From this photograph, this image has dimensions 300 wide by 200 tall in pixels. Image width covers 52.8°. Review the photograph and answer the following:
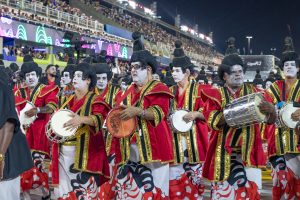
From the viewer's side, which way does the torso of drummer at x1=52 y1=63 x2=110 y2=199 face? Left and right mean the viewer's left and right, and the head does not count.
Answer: facing the viewer and to the left of the viewer

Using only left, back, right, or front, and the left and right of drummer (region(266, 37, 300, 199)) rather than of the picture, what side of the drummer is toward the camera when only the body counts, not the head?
front

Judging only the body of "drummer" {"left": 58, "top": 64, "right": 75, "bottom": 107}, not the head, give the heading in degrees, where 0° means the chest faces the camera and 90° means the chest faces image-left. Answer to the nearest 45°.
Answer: approximately 45°

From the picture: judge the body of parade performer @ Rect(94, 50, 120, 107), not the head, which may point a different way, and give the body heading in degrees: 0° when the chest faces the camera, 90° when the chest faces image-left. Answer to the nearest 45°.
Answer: approximately 45°

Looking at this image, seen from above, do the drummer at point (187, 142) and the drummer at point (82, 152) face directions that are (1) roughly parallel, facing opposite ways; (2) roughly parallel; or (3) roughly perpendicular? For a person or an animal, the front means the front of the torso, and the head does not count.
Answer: roughly parallel

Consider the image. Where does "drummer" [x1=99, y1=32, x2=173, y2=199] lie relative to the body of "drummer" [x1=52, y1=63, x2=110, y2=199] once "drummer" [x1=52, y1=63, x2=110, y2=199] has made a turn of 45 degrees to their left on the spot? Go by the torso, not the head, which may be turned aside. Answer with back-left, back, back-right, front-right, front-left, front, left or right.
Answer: front-left

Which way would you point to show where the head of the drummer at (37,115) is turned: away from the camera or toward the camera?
toward the camera

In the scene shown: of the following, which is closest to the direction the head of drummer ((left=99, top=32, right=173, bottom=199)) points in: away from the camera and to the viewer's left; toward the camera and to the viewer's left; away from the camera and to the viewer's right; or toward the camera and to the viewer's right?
toward the camera and to the viewer's left

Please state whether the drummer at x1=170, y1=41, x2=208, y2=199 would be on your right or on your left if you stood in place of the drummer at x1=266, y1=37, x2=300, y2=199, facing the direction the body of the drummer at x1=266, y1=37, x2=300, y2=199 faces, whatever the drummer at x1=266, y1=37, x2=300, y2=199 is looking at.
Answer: on your right

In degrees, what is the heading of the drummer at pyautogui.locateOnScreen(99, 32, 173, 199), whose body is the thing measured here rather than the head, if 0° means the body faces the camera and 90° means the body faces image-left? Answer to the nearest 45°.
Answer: approximately 45°
